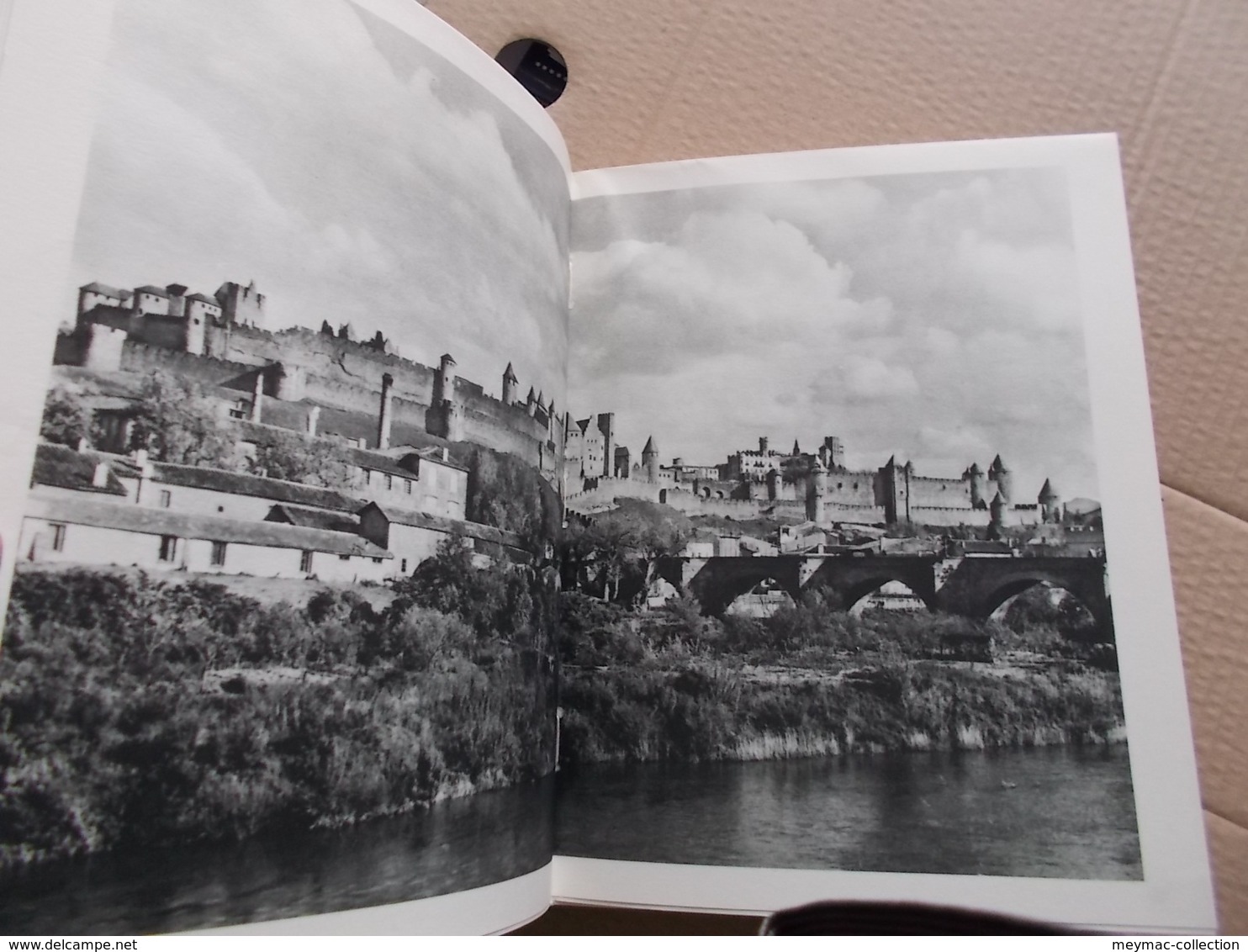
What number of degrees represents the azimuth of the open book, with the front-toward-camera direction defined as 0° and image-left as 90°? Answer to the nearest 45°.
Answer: approximately 0°
